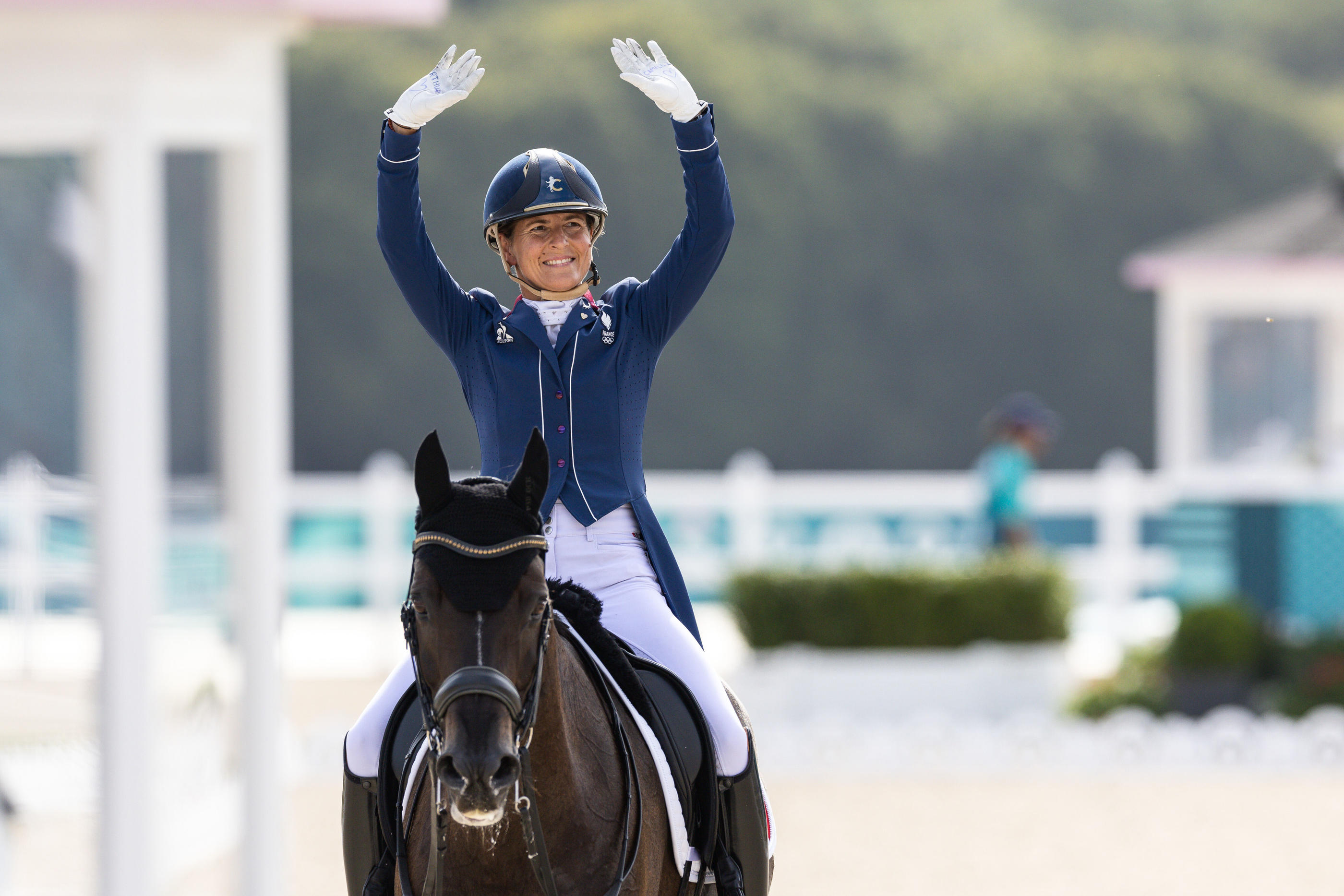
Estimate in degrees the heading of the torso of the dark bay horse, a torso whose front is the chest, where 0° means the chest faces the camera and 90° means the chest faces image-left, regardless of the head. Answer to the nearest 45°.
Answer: approximately 0°

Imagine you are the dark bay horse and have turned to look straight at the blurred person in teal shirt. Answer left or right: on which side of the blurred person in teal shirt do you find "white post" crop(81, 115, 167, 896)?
left

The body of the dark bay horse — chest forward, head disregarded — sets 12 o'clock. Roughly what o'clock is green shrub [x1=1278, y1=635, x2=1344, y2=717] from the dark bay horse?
The green shrub is roughly at 7 o'clock from the dark bay horse.

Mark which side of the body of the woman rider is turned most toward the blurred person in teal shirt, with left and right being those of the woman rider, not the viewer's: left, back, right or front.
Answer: back

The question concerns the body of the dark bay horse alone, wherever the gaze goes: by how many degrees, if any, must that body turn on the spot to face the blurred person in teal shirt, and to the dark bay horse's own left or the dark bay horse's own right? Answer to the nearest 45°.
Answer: approximately 180°

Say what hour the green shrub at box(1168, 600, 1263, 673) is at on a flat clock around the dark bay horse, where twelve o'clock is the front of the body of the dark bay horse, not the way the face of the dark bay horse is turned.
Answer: The green shrub is roughly at 7 o'clock from the dark bay horse.
